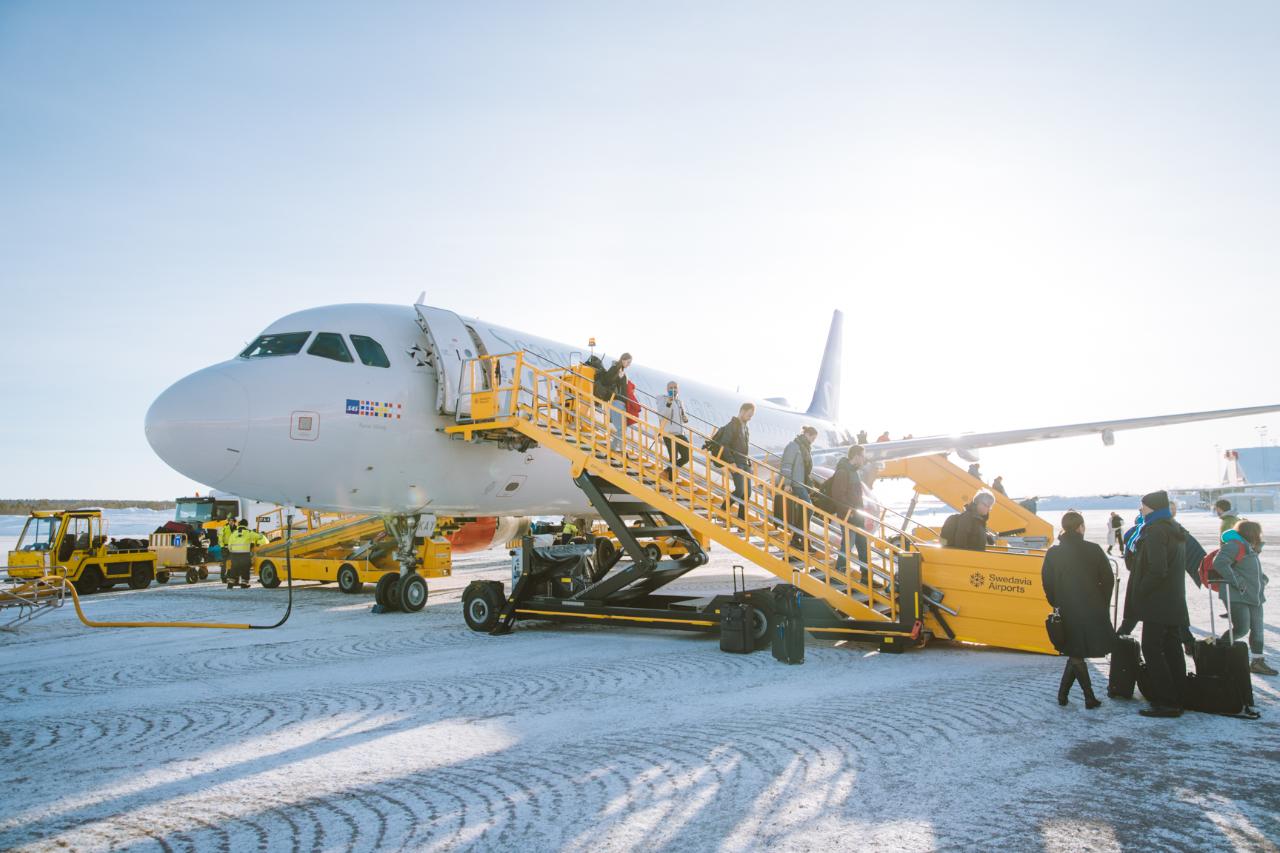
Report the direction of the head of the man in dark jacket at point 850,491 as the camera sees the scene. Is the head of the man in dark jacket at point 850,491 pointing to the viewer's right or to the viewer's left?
to the viewer's right

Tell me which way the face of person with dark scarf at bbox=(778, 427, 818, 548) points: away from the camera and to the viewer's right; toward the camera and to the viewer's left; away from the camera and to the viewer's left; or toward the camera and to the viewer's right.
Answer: toward the camera and to the viewer's right

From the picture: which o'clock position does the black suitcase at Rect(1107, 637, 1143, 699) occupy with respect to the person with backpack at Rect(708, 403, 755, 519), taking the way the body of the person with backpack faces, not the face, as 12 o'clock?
The black suitcase is roughly at 2 o'clock from the person with backpack.

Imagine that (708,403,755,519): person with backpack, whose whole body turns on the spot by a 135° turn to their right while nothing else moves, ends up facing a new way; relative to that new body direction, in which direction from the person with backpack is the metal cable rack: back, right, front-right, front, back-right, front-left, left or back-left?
front-right

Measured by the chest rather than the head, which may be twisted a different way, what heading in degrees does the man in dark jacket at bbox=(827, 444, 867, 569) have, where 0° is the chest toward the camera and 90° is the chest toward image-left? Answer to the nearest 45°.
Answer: approximately 270°

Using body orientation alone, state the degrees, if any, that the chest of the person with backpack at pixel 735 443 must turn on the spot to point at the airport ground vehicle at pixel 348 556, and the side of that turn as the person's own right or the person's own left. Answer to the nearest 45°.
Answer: approximately 135° to the person's own left

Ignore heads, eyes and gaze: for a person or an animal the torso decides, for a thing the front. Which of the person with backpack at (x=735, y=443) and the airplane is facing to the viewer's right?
the person with backpack

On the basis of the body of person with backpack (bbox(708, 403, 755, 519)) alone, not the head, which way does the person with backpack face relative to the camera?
to the viewer's right
